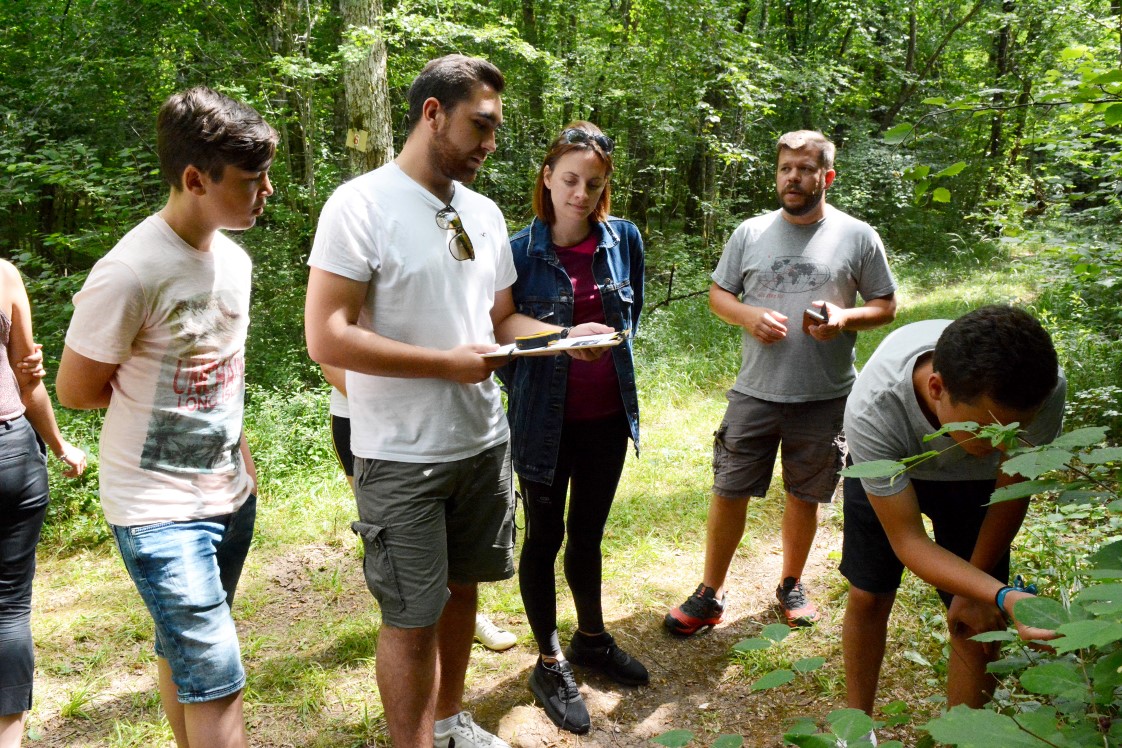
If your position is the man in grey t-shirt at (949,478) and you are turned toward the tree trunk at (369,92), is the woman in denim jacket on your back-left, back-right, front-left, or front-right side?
front-left

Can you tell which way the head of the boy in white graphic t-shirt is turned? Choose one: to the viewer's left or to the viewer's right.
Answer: to the viewer's right

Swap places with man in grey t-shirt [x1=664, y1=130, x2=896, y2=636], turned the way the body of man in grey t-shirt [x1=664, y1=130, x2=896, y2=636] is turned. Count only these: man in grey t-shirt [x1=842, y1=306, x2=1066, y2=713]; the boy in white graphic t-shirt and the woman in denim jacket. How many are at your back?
0

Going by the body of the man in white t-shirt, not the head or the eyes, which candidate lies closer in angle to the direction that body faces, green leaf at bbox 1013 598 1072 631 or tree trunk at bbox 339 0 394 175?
the green leaf

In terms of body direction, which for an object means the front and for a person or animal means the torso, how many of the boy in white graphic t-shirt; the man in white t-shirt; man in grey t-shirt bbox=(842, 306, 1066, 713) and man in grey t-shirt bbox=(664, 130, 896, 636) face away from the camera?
0

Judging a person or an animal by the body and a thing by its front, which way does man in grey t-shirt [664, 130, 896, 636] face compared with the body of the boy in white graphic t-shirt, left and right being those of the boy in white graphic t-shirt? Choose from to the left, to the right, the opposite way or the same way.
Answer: to the right

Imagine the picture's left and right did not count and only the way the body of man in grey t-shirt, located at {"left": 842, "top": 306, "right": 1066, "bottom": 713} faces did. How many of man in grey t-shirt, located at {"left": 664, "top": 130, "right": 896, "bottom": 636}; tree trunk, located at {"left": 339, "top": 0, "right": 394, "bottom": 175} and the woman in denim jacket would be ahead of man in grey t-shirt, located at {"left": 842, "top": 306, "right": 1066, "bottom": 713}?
0

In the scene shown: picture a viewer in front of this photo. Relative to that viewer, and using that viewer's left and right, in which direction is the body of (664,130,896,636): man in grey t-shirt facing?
facing the viewer

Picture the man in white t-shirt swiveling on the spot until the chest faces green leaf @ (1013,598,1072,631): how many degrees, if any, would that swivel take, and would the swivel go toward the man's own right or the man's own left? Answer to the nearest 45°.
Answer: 0° — they already face it

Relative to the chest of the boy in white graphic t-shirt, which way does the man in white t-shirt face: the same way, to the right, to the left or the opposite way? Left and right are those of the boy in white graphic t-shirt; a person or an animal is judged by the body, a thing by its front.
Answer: the same way

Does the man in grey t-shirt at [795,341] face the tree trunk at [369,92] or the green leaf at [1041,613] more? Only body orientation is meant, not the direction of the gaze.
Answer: the green leaf

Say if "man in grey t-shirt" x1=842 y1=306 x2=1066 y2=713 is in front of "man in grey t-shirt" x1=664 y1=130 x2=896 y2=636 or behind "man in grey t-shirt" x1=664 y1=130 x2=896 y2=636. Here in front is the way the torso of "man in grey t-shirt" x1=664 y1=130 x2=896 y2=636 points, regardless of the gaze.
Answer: in front
